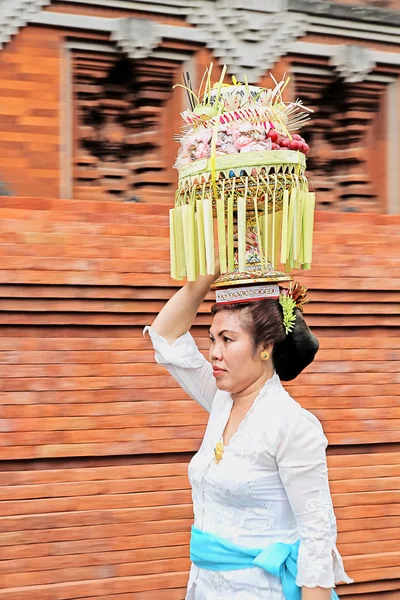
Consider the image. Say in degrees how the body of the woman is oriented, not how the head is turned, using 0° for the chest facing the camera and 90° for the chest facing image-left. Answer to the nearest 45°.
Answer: approximately 45°
